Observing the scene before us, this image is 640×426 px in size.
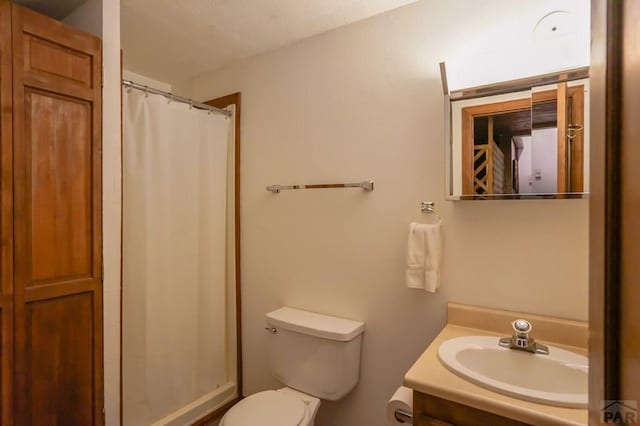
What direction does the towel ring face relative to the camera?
toward the camera

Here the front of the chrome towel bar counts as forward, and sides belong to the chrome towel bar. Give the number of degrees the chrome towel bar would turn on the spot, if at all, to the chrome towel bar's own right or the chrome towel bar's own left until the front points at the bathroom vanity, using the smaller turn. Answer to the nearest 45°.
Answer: approximately 90° to the chrome towel bar's own left

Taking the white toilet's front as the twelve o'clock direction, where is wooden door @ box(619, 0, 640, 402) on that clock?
The wooden door is roughly at 10 o'clock from the white toilet.

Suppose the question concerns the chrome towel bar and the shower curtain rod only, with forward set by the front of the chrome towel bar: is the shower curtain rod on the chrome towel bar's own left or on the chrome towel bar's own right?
on the chrome towel bar's own right

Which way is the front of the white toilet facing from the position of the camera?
facing the viewer and to the left of the viewer

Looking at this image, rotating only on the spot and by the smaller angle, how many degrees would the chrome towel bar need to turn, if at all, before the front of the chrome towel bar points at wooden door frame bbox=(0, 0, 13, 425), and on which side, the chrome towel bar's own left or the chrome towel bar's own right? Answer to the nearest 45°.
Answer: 0° — it already faces it

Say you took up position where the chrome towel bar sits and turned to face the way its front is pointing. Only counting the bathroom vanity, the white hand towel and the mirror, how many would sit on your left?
3

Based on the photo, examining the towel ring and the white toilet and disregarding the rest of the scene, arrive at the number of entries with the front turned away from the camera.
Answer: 0

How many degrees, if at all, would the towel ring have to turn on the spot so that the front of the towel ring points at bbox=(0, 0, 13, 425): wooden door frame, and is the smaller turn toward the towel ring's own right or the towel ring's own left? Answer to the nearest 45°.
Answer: approximately 45° to the towel ring's own right
